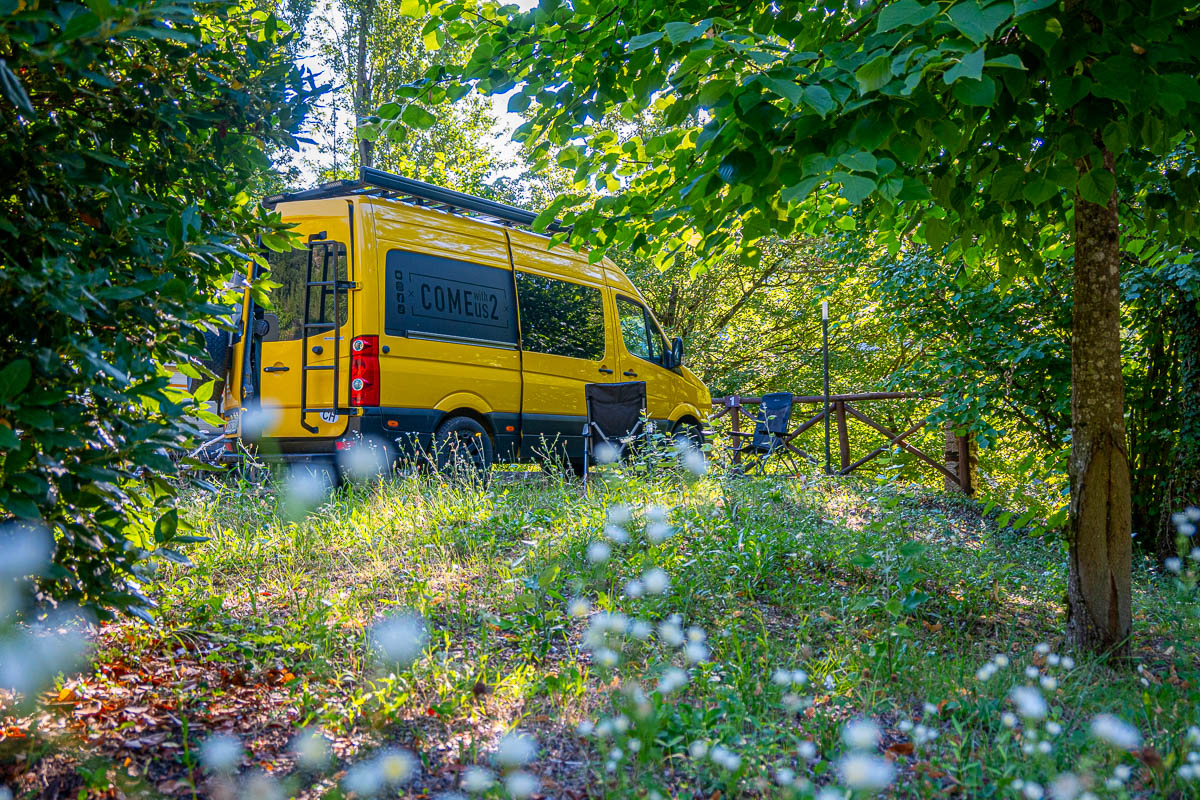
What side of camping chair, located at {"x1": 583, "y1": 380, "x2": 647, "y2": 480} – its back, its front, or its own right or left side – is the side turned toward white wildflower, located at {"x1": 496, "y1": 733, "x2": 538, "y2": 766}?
back

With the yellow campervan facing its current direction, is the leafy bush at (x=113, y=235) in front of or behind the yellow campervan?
behind

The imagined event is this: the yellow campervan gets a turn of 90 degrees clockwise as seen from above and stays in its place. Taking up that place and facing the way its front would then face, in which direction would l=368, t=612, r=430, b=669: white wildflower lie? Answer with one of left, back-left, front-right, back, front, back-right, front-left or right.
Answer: front-right

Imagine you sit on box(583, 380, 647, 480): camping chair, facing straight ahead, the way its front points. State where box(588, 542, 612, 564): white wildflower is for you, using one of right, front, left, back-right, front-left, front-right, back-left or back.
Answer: back

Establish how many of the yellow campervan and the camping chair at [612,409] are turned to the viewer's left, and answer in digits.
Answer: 0

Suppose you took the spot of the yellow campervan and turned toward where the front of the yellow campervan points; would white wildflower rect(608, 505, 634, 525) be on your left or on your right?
on your right

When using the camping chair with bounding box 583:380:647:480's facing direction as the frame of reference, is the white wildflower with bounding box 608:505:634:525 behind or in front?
behind

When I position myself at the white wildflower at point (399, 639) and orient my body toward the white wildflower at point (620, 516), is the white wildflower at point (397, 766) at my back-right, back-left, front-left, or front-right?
back-right

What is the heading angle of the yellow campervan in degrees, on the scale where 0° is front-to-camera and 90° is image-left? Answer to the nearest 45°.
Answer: approximately 225°

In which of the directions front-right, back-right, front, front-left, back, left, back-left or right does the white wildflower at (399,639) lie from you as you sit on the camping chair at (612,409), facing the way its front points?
back

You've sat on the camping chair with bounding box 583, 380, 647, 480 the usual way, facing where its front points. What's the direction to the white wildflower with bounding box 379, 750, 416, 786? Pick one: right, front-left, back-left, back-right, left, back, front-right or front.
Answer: back

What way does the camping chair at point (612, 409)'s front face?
away from the camera

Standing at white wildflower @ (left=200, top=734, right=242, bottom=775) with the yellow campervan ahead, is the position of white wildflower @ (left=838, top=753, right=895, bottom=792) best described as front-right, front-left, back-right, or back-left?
back-right

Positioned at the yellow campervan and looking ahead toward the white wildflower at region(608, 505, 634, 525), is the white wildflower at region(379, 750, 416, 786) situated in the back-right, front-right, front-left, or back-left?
front-right

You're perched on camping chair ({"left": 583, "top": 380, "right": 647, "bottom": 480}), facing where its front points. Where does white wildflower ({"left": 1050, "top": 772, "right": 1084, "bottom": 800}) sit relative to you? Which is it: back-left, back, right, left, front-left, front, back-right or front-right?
back

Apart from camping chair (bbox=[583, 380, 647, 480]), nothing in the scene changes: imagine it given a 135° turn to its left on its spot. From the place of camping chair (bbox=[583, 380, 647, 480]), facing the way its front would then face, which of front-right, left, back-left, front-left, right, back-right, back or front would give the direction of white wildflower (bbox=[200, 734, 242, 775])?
front-left

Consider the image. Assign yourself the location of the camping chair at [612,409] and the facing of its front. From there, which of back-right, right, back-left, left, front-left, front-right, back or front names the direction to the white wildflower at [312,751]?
back
